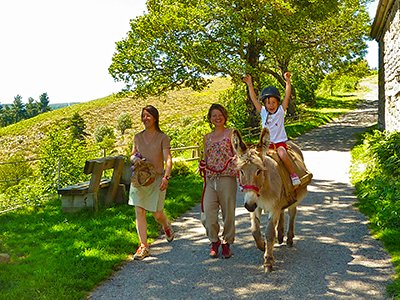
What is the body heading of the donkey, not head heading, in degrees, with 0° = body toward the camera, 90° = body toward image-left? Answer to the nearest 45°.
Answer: approximately 45°

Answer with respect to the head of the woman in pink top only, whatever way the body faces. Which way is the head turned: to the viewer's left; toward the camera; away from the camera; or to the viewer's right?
toward the camera

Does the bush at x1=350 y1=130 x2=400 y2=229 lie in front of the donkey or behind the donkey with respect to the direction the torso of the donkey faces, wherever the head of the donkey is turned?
behind

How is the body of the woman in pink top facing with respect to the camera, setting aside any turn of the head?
toward the camera

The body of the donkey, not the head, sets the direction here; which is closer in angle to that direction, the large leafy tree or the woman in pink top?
the woman in pink top

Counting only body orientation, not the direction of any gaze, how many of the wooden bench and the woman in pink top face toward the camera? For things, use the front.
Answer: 1

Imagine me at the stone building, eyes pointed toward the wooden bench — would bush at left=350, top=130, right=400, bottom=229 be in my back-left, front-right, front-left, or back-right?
front-left

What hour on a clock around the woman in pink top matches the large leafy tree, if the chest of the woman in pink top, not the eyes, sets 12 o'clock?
The large leafy tree is roughly at 6 o'clock from the woman in pink top.

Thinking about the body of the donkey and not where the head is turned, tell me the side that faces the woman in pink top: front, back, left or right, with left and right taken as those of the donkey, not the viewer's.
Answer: right

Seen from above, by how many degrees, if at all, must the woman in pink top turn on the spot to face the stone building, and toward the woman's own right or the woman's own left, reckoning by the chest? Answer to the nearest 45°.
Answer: approximately 135° to the woman's own left

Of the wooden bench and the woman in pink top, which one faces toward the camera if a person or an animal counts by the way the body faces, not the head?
the woman in pink top
